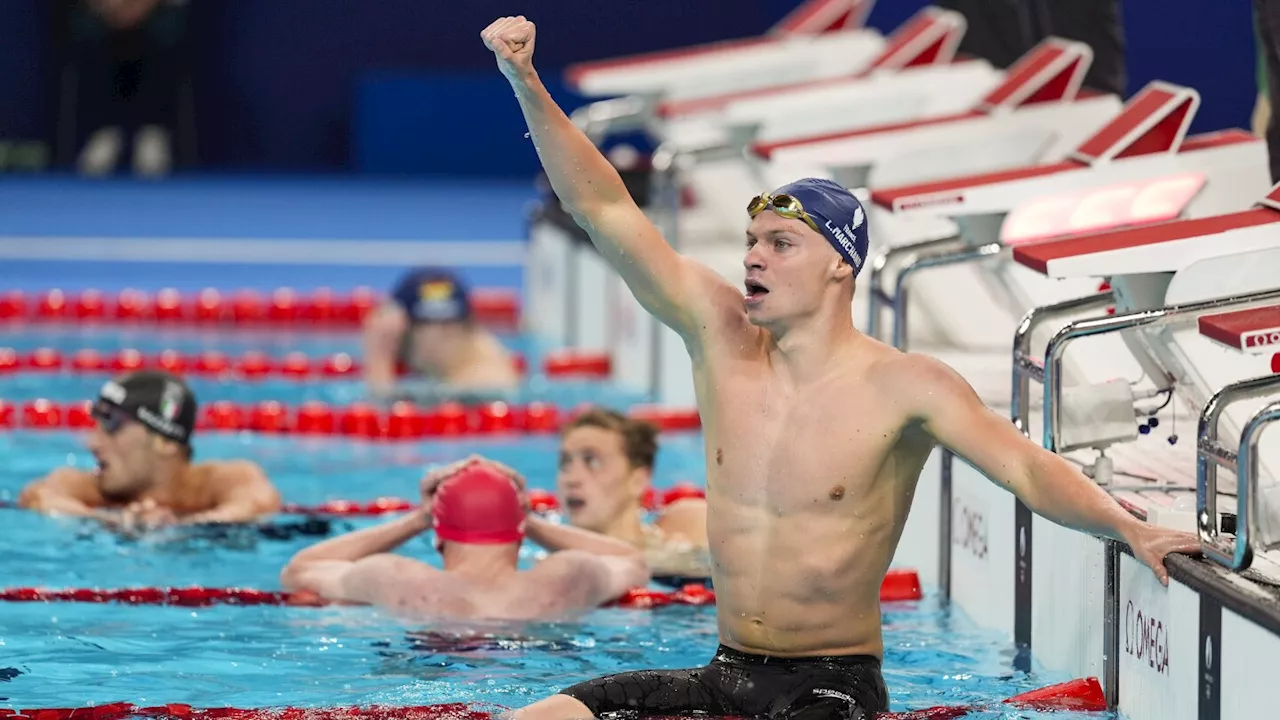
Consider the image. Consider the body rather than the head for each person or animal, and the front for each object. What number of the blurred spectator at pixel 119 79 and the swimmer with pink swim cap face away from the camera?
1

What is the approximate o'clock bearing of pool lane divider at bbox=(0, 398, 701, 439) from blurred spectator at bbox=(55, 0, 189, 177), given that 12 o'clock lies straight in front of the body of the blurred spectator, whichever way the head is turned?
The pool lane divider is roughly at 12 o'clock from the blurred spectator.

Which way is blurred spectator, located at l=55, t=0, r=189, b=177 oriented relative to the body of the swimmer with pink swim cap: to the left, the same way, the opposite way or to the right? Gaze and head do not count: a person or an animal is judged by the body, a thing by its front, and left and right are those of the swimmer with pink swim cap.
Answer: the opposite way

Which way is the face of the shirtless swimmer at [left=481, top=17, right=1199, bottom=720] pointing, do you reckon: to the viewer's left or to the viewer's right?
to the viewer's left

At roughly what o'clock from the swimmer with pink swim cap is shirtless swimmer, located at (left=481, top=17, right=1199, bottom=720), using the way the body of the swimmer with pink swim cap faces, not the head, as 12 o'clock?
The shirtless swimmer is roughly at 5 o'clock from the swimmer with pink swim cap.

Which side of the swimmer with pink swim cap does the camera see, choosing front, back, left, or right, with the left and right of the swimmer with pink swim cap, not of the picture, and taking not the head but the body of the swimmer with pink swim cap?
back

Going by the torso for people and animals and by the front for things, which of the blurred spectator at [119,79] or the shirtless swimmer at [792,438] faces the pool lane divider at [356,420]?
the blurred spectator

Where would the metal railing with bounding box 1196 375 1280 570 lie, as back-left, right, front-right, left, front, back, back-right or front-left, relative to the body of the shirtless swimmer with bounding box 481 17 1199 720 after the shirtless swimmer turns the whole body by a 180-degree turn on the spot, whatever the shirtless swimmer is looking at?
front-right

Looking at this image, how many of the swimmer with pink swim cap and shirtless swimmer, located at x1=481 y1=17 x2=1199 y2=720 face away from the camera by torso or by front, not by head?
1

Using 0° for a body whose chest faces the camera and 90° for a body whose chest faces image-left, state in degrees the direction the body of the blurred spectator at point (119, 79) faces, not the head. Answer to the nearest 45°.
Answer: approximately 0°

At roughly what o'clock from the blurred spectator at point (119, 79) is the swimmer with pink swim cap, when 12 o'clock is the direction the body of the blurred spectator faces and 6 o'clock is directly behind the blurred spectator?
The swimmer with pink swim cap is roughly at 12 o'clock from the blurred spectator.
